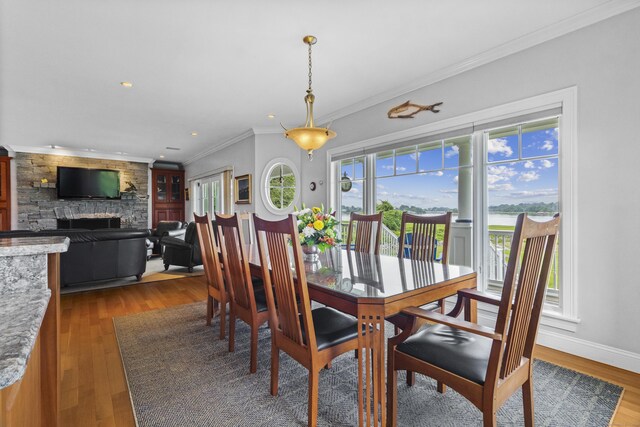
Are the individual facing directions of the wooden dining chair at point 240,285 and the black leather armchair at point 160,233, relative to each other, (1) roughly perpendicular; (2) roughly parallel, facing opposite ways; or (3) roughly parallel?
roughly parallel, facing opposite ways

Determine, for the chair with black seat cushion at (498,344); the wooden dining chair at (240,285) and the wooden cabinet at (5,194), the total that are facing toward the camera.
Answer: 1

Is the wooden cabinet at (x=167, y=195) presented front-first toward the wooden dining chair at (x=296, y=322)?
yes

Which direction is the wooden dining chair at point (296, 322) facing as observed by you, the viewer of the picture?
facing away from the viewer and to the right of the viewer

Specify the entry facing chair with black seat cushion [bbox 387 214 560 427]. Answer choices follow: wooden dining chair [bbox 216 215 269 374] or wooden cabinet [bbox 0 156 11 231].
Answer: the wooden cabinet

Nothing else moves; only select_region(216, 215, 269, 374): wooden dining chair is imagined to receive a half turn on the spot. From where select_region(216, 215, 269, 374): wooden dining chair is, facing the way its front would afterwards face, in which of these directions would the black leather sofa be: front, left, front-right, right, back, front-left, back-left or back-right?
right

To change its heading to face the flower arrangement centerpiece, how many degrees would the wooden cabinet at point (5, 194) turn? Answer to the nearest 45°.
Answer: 0° — it already faces it

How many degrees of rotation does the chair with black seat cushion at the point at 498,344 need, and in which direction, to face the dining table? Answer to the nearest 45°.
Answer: approximately 45° to its left

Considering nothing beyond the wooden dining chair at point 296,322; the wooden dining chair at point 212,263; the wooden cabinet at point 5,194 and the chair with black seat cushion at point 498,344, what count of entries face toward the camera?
1

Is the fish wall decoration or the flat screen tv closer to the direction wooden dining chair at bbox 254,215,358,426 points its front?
the fish wall decoration

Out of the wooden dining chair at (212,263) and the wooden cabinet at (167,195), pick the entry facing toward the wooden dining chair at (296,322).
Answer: the wooden cabinet

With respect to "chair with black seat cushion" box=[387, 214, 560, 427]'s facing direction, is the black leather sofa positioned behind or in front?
in front

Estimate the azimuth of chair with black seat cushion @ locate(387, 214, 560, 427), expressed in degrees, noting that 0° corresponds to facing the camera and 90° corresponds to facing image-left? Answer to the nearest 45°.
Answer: approximately 135°

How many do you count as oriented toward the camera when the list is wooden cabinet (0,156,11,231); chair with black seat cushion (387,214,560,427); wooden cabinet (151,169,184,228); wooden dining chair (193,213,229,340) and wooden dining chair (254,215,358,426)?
2

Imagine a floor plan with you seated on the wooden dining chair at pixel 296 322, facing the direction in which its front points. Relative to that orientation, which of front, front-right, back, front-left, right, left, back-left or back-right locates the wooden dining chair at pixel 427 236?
front

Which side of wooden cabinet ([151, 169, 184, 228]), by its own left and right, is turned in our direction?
front
